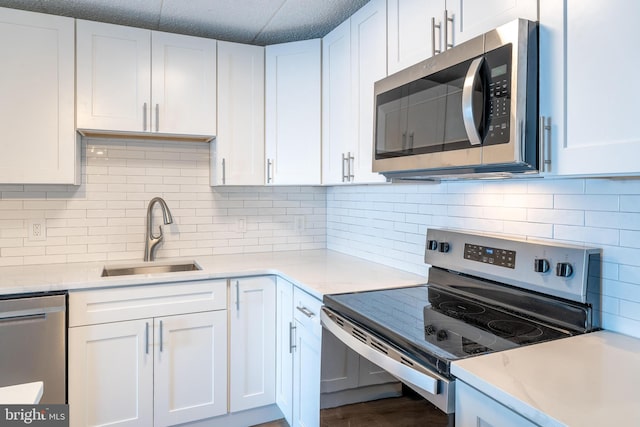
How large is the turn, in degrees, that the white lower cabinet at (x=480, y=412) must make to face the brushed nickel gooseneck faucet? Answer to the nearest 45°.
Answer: approximately 90° to its right

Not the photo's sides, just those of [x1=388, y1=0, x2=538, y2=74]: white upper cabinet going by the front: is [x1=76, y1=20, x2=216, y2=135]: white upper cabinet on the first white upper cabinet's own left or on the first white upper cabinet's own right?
on the first white upper cabinet's own right

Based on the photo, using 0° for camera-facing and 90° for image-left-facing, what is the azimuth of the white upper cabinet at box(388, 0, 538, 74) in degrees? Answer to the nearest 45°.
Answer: approximately 45°

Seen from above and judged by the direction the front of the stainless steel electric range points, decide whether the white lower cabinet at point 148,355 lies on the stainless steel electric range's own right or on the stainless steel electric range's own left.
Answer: on the stainless steel electric range's own right
